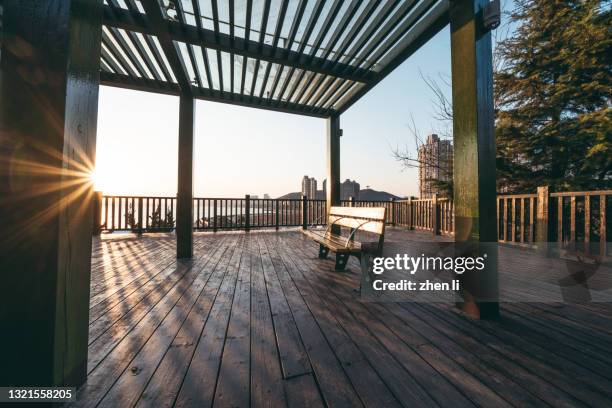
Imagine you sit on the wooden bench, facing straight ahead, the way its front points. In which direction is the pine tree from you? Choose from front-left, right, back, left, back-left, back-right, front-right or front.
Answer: back

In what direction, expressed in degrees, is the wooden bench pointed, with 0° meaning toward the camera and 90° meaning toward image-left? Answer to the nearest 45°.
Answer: approximately 45°
